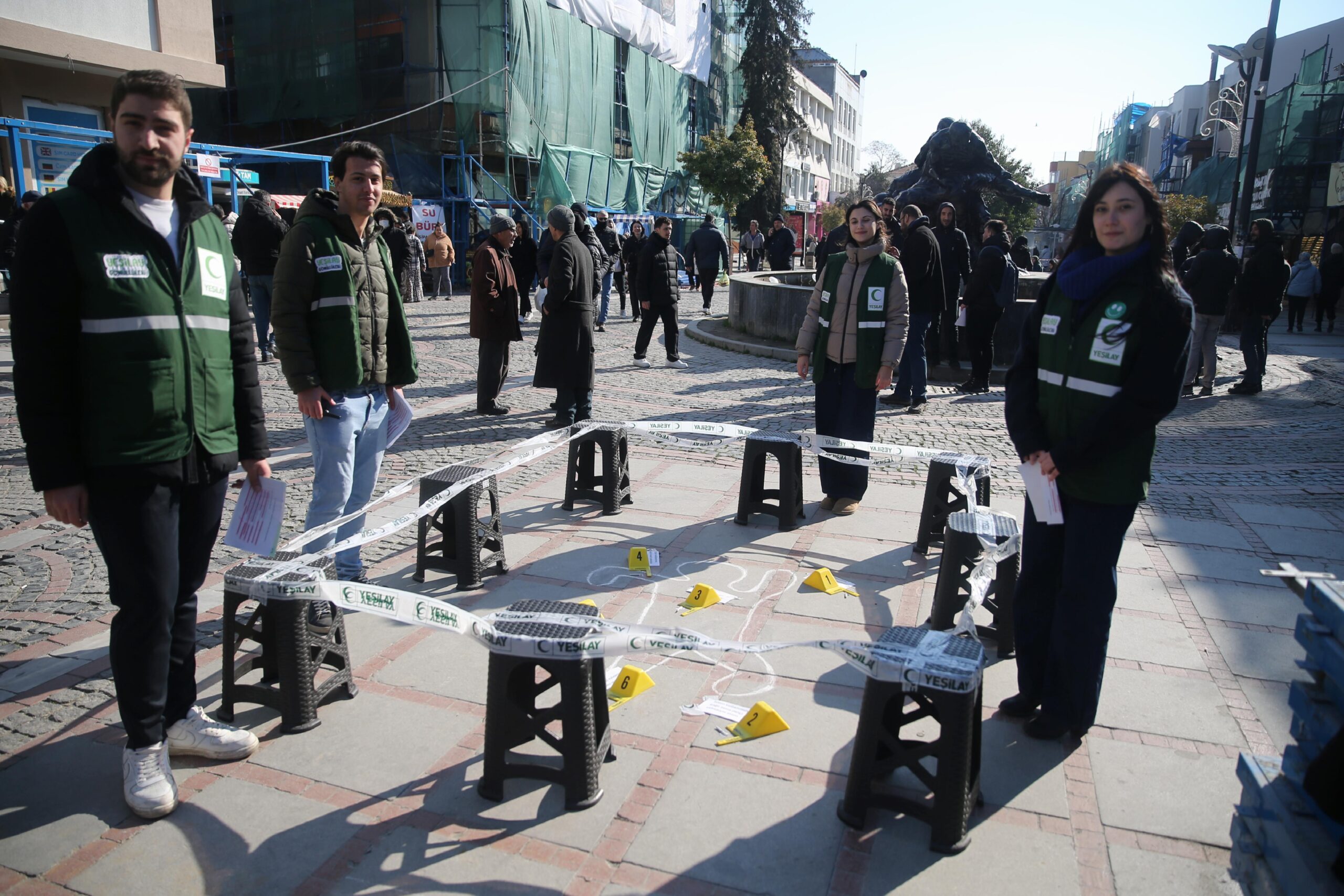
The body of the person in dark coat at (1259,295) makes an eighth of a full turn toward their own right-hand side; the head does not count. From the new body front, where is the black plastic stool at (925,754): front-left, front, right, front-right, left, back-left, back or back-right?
back-left

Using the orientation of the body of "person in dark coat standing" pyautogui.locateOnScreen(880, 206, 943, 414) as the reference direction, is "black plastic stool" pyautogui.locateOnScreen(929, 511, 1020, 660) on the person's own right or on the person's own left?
on the person's own left

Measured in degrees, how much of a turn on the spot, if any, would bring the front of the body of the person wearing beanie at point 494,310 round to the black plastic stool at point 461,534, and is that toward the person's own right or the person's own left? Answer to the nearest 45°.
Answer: approximately 90° to the person's own right

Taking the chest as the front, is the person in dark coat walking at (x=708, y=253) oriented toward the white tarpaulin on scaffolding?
yes

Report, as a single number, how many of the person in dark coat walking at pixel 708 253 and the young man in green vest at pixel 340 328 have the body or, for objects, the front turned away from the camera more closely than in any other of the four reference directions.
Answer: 1

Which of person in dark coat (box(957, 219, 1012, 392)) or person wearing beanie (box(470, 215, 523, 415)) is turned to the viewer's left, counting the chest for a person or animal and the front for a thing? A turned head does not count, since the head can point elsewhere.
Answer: the person in dark coat

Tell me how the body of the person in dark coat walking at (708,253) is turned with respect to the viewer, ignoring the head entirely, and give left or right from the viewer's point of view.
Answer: facing away from the viewer

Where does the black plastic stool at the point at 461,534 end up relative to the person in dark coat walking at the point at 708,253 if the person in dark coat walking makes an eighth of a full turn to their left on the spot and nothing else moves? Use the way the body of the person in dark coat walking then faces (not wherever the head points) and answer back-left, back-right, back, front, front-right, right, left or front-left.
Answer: back-left

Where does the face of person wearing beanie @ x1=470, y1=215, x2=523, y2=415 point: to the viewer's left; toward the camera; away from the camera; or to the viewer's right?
to the viewer's right
